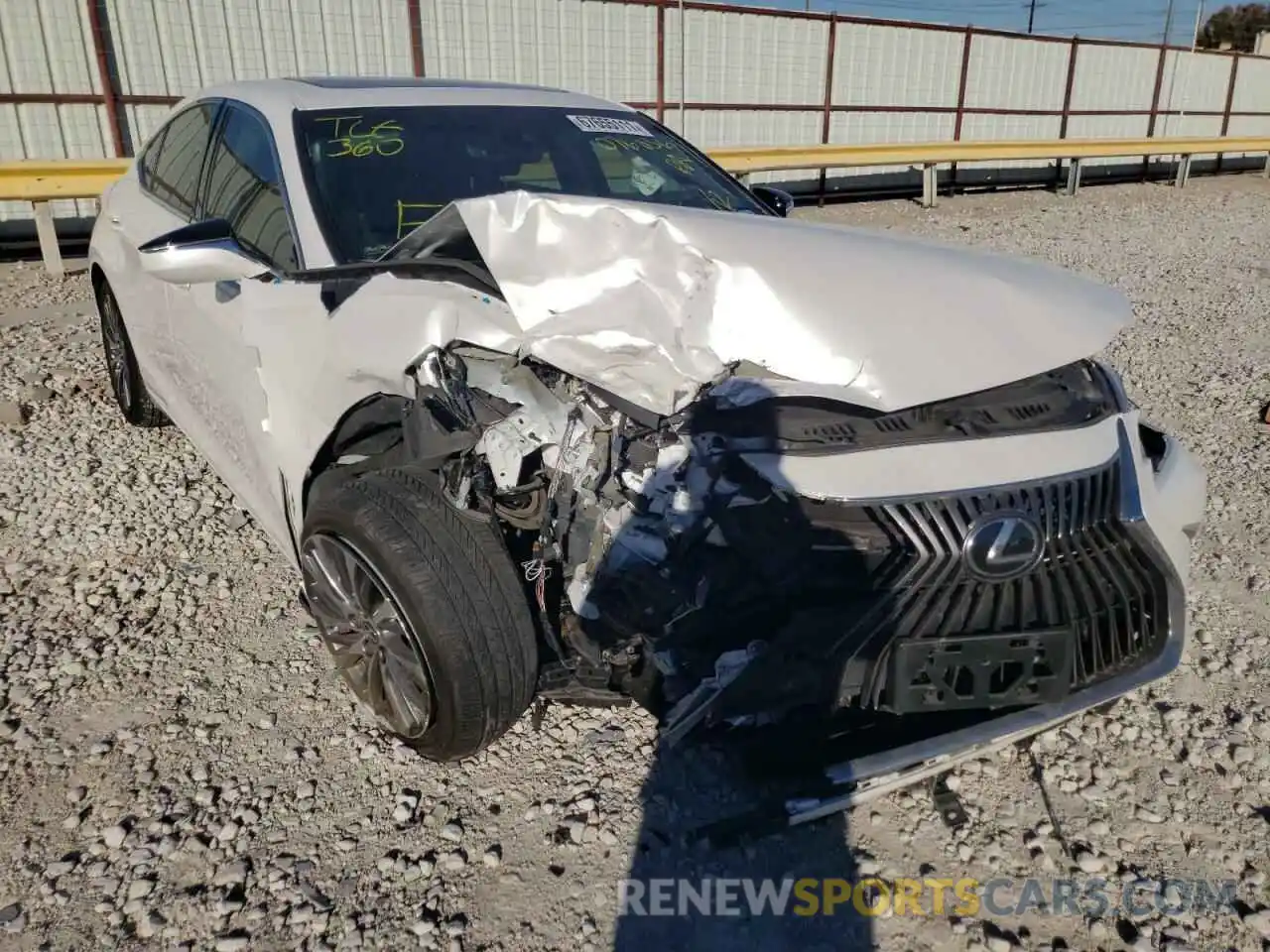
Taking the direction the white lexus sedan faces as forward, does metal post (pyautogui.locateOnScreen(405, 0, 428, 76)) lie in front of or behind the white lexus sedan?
behind

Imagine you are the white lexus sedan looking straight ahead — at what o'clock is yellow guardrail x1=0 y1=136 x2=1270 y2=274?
The yellow guardrail is roughly at 8 o'clock from the white lexus sedan.

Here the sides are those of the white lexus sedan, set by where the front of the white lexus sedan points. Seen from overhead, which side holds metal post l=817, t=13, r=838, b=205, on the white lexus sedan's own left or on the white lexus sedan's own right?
on the white lexus sedan's own left

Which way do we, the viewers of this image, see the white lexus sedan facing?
facing the viewer and to the right of the viewer

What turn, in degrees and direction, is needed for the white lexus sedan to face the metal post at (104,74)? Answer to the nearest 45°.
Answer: approximately 180°

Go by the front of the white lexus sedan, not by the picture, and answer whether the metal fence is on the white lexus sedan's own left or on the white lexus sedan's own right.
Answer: on the white lexus sedan's own left

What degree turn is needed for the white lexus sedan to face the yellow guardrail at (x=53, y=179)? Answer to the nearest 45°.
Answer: approximately 180°
